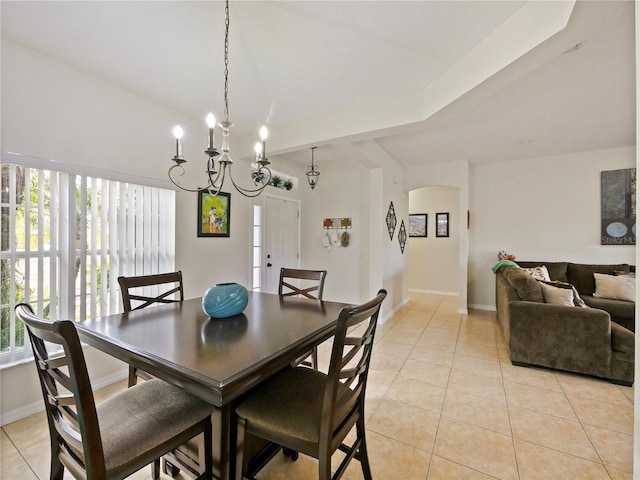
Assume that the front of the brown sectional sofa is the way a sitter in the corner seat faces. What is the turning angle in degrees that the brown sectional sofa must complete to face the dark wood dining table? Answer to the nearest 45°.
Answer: approximately 45° to its right

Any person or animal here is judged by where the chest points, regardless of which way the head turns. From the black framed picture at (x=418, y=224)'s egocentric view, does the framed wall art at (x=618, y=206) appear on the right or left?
on its left

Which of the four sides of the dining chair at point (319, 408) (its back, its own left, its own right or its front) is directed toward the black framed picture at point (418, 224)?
right

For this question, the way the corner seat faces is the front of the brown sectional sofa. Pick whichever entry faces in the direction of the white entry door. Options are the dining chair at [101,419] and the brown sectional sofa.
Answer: the dining chair

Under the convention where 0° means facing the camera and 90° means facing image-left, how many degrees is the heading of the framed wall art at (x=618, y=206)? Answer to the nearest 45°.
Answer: approximately 45°

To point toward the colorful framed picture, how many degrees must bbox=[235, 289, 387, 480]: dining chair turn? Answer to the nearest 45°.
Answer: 0° — it already faces it

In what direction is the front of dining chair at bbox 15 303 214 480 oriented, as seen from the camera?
facing away from the viewer and to the right of the viewer

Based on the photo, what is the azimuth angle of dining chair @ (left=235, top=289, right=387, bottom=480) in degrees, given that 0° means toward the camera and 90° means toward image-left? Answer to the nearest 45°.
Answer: approximately 135°

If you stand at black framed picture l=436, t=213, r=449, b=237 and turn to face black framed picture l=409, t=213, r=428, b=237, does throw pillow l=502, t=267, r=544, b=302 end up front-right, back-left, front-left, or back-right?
back-left
